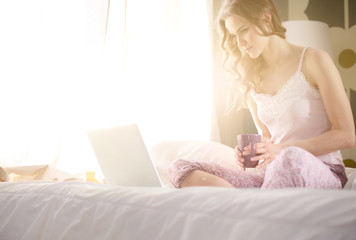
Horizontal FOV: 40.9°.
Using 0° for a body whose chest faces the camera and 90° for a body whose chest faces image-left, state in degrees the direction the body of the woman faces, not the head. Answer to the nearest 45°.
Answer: approximately 45°

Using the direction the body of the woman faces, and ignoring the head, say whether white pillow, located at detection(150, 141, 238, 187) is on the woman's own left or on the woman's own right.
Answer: on the woman's own right
